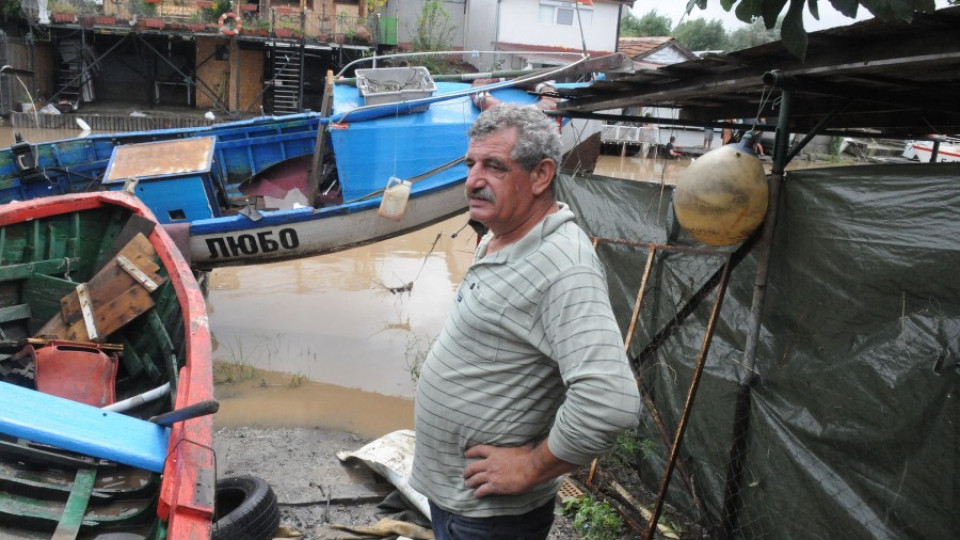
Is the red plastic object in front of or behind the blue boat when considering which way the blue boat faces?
behind

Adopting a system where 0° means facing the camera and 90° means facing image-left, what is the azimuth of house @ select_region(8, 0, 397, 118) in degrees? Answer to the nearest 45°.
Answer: approximately 0°

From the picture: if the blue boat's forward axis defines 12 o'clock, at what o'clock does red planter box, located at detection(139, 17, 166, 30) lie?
The red planter box is roughly at 10 o'clock from the blue boat.

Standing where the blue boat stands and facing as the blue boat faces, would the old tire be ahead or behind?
behind

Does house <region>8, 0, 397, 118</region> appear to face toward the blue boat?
yes

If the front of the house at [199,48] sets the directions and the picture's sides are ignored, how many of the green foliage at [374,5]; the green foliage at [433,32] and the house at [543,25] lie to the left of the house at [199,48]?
3

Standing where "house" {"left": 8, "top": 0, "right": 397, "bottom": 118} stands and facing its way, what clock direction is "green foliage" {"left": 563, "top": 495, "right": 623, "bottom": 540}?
The green foliage is roughly at 12 o'clock from the house.

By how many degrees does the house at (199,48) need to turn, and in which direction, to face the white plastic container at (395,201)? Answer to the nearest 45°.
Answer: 0° — it already faces it

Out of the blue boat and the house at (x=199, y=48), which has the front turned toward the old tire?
the house

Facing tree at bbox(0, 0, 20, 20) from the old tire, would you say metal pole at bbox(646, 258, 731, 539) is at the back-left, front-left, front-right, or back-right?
back-right

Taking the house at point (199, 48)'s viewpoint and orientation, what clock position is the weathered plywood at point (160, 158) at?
The weathered plywood is roughly at 12 o'clock from the house.

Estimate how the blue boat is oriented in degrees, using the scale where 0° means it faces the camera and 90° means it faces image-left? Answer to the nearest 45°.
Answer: approximately 225°

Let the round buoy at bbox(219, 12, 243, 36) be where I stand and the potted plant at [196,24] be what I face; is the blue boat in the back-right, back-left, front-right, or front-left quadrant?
back-left
